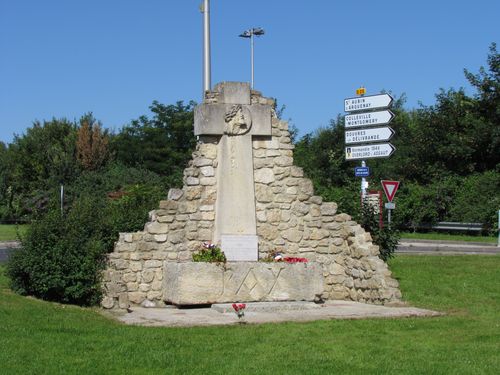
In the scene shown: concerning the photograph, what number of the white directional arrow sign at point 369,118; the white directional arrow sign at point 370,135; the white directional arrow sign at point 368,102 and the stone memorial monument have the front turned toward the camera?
4

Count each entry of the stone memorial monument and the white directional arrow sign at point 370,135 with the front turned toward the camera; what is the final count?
2

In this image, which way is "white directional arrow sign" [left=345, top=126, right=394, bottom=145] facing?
toward the camera

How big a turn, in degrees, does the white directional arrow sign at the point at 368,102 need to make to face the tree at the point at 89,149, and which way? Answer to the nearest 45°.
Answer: approximately 135° to its right

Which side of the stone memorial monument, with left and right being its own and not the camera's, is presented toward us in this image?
front

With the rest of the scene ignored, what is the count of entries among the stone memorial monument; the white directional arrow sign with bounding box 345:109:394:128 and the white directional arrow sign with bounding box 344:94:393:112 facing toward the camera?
3

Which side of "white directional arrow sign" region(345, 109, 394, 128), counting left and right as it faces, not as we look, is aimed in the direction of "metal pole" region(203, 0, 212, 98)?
right

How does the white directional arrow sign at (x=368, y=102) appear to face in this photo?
toward the camera
